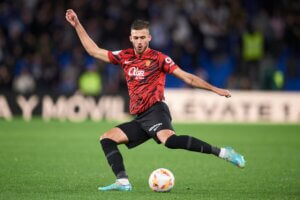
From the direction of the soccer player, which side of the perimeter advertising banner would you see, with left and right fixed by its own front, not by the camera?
front

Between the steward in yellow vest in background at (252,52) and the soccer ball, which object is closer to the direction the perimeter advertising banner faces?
the soccer ball

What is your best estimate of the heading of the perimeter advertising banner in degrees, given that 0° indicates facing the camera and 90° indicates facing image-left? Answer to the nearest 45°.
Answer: approximately 0°

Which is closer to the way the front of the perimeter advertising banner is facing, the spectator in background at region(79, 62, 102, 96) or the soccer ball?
the soccer ball

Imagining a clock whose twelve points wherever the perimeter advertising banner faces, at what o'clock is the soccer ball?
The soccer ball is roughly at 12 o'clock from the perimeter advertising banner.
